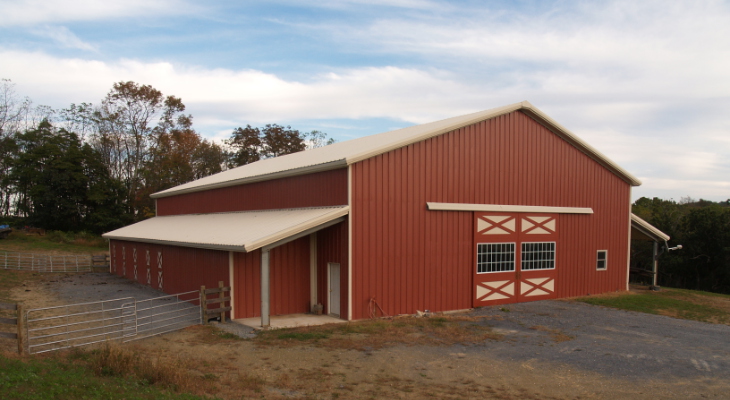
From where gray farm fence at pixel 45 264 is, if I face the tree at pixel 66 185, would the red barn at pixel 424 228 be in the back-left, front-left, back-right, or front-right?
back-right

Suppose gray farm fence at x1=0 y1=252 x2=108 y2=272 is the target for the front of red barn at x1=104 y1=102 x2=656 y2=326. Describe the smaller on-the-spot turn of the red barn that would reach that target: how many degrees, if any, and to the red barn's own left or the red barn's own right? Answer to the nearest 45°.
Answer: approximately 180°

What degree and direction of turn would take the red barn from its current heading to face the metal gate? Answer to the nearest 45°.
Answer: approximately 90° to its right

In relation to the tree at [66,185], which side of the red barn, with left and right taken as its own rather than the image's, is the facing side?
back
